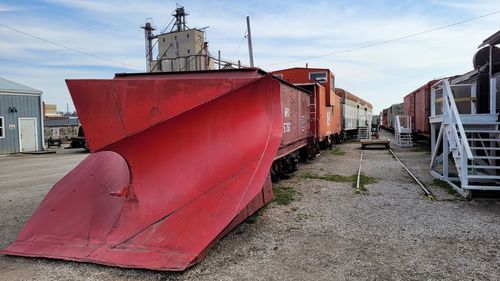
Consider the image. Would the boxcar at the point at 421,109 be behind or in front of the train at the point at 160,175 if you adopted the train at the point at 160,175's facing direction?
behind

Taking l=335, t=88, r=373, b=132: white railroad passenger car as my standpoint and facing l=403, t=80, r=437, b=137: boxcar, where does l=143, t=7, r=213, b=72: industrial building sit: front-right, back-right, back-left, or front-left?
back-right

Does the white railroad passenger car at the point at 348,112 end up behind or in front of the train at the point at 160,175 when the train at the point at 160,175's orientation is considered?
behind

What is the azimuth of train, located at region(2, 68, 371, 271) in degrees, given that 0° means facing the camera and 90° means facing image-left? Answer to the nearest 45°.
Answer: approximately 45°

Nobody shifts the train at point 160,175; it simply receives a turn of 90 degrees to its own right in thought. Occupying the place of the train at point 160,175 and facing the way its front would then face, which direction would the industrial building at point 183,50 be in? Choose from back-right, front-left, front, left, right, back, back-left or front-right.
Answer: front-right
